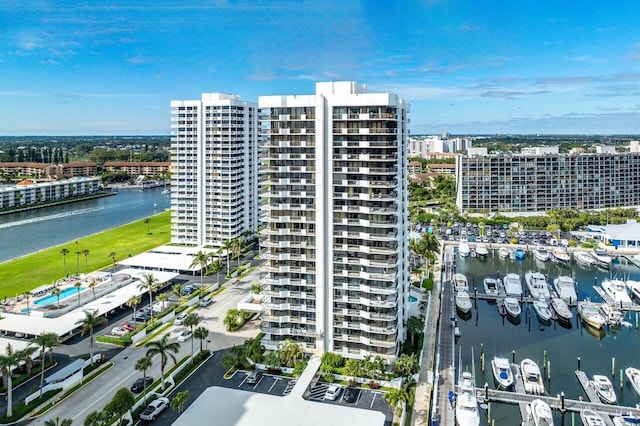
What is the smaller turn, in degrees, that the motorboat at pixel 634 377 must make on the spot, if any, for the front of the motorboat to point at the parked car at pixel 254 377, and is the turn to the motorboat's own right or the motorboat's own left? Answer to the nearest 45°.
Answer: approximately 90° to the motorboat's own left

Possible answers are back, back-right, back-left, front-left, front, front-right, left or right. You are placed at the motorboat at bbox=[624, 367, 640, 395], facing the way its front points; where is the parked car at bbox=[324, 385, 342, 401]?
left

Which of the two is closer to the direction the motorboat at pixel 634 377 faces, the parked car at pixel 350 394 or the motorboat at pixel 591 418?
the parked car

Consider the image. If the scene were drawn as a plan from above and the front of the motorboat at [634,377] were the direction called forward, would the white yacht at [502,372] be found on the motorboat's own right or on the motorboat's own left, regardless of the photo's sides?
on the motorboat's own left

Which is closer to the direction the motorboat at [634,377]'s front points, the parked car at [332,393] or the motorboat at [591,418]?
the parked car

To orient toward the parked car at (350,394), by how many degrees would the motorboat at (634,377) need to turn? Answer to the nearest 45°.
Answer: approximately 90° to its left

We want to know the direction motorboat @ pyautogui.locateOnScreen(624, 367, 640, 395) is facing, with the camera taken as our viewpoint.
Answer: facing away from the viewer and to the left of the viewer

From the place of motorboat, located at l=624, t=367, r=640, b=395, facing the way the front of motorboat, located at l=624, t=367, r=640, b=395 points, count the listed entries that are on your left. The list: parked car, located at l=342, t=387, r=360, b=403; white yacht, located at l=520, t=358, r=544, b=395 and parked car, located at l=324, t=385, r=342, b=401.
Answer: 3

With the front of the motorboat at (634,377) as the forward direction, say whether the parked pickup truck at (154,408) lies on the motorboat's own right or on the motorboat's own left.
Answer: on the motorboat's own left
